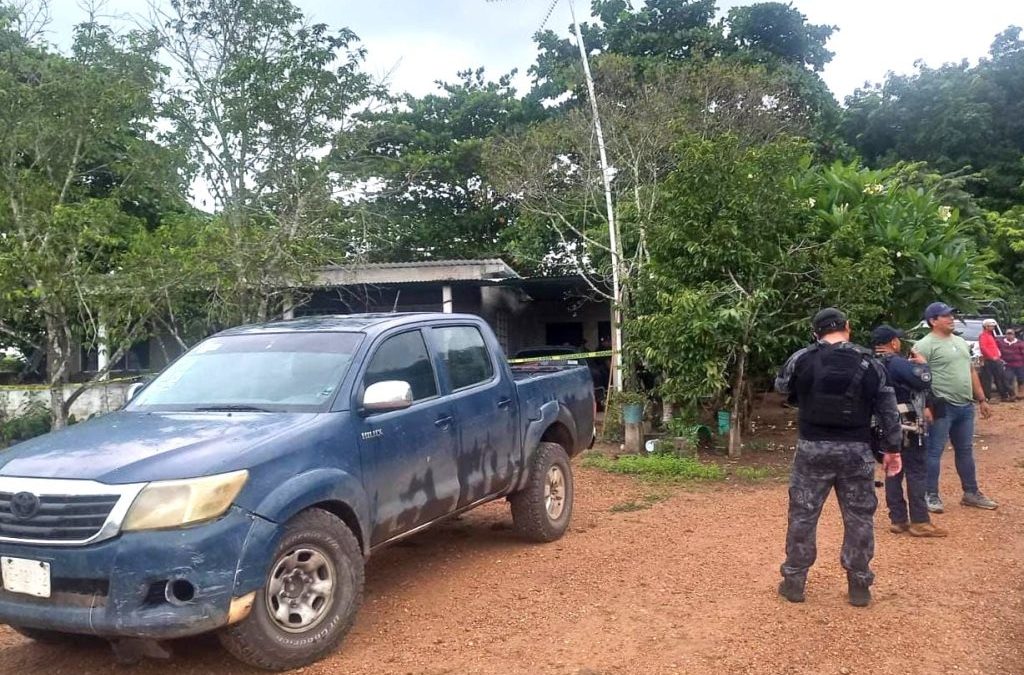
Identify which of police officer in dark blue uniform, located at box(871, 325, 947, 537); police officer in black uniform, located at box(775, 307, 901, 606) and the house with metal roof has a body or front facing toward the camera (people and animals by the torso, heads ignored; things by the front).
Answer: the house with metal roof

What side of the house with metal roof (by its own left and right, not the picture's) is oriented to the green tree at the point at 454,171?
back

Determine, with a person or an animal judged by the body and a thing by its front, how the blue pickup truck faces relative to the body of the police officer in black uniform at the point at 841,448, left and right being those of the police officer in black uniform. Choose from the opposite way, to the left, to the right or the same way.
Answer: the opposite way

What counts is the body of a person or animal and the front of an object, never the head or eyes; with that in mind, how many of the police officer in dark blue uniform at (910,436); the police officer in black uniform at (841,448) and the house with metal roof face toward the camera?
1

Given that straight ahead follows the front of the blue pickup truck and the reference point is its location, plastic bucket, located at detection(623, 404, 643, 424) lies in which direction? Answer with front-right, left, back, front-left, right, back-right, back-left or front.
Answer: back

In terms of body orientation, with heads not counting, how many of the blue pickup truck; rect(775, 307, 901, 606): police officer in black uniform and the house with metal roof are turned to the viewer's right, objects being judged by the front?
0

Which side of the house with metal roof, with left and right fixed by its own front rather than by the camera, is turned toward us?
front

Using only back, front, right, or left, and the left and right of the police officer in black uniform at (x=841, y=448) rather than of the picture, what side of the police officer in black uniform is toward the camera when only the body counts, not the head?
back

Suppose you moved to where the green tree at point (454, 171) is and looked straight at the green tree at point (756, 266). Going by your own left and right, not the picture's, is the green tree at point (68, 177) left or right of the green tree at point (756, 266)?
right

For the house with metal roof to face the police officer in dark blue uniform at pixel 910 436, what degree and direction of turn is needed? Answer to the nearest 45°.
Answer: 0° — it already faces them

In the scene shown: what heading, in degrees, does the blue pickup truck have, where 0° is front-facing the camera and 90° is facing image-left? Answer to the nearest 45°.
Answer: approximately 45°

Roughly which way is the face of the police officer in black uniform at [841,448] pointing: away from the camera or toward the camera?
away from the camera

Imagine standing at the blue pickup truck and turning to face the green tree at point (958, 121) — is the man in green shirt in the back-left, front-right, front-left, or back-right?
front-right

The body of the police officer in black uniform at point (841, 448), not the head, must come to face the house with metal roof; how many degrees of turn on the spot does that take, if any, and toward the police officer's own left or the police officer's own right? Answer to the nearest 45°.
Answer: approximately 45° to the police officer's own left

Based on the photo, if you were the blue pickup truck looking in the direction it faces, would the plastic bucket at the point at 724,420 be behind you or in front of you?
behind

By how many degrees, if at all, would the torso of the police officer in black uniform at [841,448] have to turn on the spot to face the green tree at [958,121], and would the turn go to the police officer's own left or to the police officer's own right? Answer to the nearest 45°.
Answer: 0° — they already face it

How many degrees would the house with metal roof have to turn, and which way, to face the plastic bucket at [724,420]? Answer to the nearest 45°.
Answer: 0° — it already faces it
